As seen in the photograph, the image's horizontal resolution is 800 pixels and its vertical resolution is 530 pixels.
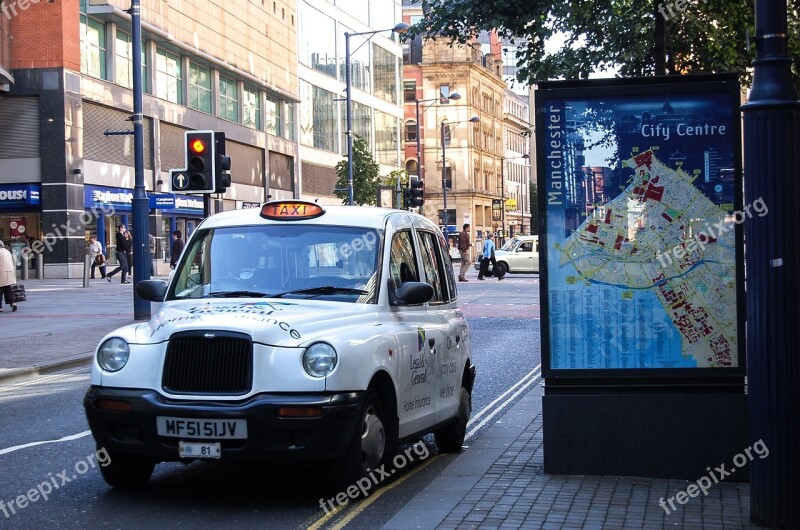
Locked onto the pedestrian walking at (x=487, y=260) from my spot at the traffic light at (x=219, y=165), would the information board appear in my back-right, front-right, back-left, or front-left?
back-right

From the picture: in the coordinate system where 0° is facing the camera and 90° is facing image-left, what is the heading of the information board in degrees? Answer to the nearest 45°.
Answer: approximately 0°

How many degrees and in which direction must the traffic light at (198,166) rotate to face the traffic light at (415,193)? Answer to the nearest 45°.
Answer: approximately 180°

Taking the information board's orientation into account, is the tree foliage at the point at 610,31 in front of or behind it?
behind

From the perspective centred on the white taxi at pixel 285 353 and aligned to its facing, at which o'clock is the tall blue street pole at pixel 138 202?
The tall blue street pole is roughly at 4 o'clock from the white taxi.

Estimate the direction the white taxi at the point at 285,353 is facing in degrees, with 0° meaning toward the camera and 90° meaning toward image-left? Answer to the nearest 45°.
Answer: approximately 45°

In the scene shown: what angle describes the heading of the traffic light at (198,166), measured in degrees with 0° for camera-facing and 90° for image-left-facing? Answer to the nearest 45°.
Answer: approximately 0°

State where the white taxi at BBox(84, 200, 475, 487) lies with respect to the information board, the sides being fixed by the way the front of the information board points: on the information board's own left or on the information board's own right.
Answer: on the information board's own right
